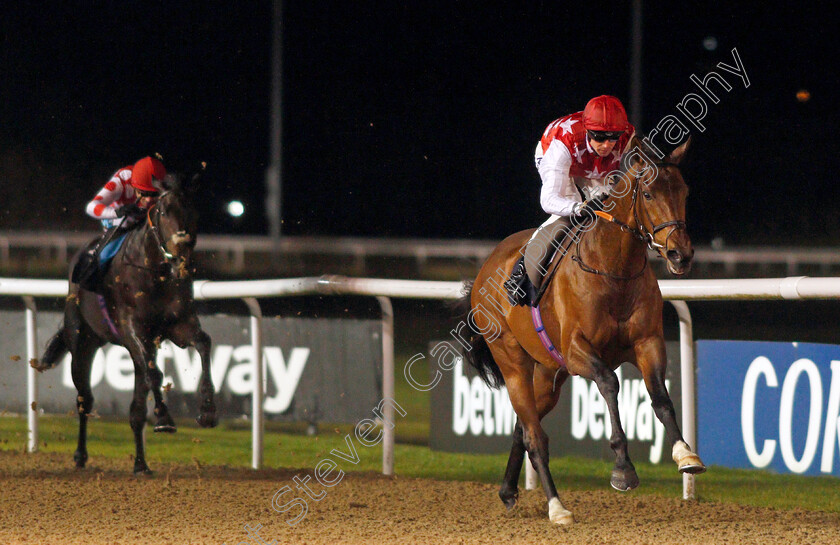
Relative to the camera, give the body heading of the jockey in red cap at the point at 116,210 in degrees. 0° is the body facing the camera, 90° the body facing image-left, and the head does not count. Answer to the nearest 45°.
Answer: approximately 315°

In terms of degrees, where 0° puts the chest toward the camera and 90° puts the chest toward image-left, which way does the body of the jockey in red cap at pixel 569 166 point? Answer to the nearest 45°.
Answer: approximately 315°

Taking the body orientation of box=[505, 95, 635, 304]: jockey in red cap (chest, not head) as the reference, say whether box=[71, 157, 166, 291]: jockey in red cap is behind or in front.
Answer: behind

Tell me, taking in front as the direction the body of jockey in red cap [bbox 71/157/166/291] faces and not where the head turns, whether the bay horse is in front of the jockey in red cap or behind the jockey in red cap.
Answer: in front

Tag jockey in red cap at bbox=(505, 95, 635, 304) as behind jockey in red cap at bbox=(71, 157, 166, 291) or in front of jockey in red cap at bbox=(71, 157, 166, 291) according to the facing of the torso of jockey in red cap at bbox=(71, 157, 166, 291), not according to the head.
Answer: in front

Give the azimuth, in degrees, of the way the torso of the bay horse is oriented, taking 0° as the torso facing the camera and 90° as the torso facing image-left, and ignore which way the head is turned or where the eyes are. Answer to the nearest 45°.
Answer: approximately 315°

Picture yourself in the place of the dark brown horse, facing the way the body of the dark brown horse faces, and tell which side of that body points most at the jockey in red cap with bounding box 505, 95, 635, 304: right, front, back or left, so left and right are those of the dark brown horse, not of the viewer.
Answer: front
